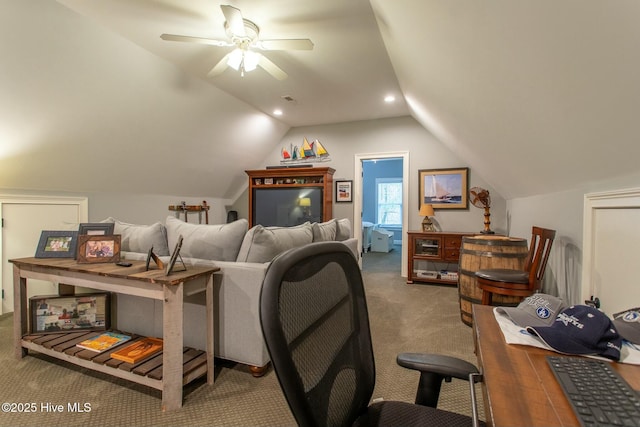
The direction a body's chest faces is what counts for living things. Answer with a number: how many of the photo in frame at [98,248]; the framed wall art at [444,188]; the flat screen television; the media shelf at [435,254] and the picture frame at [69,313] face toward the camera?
5

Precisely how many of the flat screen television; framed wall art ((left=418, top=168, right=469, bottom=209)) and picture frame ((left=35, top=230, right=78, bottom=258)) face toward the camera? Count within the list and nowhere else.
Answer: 3

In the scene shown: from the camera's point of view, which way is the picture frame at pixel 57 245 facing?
toward the camera

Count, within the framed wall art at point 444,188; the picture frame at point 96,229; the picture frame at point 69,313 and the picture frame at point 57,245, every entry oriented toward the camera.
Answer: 4

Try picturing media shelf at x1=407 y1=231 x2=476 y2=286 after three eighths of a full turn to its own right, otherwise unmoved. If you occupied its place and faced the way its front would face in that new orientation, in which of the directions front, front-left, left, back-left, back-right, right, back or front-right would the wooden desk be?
back-left

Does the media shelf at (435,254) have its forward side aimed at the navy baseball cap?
yes

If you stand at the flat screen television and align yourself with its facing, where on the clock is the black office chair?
The black office chair is roughly at 12 o'clock from the flat screen television.

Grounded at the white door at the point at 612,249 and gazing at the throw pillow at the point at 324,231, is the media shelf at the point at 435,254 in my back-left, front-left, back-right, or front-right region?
front-right

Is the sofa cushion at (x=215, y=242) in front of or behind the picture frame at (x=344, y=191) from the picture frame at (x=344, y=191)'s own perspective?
in front

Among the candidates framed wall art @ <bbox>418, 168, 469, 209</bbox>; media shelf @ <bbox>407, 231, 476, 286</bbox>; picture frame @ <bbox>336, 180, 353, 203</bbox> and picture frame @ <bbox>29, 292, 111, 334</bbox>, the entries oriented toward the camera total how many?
4

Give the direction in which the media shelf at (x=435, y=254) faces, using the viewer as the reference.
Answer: facing the viewer

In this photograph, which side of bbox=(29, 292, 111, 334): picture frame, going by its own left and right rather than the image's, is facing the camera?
front

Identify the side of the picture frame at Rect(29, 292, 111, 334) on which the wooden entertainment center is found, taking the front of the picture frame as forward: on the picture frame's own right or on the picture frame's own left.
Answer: on the picture frame's own left

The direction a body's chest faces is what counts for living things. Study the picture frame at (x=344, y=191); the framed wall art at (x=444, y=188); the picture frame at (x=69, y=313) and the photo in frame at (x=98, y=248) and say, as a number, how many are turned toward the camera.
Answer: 4

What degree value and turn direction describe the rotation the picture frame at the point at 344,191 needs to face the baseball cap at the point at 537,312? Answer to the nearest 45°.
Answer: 0° — it already faces it

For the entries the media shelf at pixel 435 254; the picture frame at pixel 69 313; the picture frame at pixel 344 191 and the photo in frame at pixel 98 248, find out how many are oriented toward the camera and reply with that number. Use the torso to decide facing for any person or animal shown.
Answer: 4
